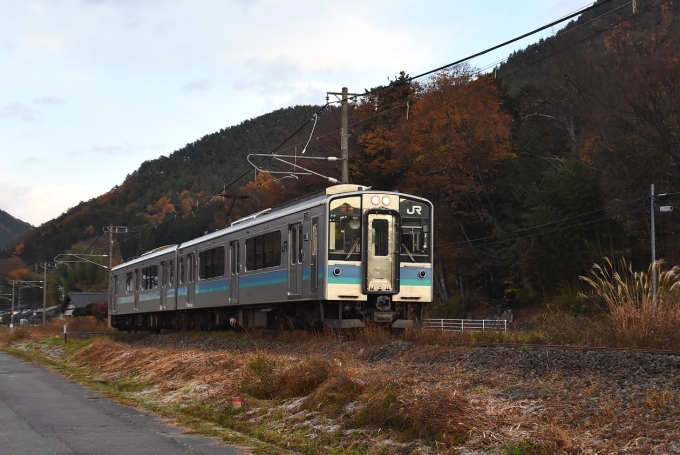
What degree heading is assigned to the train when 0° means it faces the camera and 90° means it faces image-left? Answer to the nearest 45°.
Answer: approximately 315°
